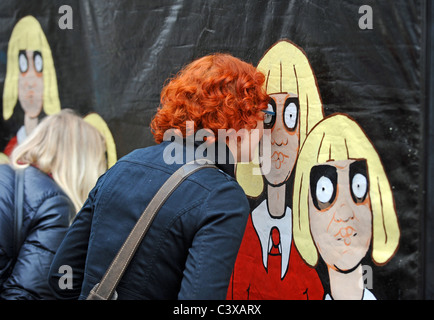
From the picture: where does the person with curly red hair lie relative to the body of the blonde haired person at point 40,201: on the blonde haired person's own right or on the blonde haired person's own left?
on the blonde haired person's own right

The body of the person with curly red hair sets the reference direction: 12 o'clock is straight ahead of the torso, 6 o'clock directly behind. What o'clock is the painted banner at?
The painted banner is roughly at 12 o'clock from the person with curly red hair.

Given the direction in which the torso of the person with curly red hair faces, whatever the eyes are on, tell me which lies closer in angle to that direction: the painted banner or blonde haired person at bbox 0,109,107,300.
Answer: the painted banner

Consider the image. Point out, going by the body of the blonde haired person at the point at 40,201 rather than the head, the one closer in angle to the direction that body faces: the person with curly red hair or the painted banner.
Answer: the painted banner

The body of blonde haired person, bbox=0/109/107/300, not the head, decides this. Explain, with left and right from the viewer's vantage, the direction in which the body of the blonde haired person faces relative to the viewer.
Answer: facing away from the viewer and to the right of the viewer

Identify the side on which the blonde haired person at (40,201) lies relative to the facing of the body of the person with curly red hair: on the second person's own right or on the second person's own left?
on the second person's own left

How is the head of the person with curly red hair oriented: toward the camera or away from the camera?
away from the camera

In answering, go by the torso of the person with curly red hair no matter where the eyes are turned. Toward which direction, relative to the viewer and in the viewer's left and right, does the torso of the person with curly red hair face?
facing away from the viewer and to the right of the viewer

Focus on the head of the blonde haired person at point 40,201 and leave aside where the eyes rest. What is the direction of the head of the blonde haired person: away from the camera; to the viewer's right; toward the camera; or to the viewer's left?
away from the camera
